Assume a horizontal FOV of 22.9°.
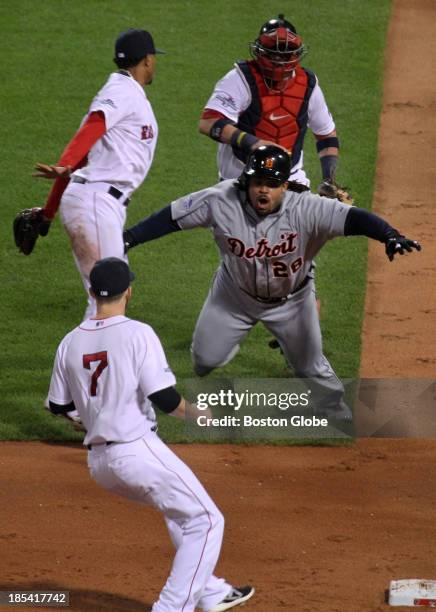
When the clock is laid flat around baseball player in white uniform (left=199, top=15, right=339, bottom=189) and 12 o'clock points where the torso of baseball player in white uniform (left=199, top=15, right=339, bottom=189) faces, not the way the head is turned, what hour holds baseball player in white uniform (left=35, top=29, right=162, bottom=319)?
baseball player in white uniform (left=35, top=29, right=162, bottom=319) is roughly at 2 o'clock from baseball player in white uniform (left=199, top=15, right=339, bottom=189).

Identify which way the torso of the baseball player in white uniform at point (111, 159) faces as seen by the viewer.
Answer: to the viewer's right

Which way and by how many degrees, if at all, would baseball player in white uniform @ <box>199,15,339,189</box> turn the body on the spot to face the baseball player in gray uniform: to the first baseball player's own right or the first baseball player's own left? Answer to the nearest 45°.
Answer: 0° — they already face them

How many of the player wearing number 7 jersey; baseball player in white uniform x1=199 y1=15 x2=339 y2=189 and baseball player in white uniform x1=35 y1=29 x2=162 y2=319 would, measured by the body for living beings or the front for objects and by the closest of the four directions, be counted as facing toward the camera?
1

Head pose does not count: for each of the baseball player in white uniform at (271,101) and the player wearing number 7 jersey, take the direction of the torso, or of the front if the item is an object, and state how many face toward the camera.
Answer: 1

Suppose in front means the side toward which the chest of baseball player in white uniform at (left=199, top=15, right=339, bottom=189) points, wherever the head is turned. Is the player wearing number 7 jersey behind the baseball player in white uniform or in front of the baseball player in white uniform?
in front

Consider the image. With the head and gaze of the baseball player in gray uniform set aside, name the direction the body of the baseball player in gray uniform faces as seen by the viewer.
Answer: toward the camera

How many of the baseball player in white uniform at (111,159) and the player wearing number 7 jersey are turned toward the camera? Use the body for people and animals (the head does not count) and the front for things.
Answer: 0

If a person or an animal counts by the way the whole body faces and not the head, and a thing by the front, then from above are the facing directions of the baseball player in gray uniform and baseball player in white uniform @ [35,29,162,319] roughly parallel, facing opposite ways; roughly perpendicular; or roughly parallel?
roughly perpendicular

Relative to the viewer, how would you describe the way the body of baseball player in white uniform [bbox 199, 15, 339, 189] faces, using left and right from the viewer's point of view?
facing the viewer

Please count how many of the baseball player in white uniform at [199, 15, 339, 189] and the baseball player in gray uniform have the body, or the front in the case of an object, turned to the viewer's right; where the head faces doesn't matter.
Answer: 0

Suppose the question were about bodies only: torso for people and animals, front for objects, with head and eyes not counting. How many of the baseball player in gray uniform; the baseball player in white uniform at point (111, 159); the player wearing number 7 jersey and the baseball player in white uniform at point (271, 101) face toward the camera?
2

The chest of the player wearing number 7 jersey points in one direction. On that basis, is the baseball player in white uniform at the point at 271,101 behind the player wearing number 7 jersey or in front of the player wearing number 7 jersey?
in front

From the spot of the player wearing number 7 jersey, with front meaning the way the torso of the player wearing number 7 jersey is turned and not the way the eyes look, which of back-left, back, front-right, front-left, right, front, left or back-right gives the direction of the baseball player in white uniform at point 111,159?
front-left
